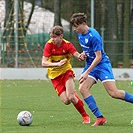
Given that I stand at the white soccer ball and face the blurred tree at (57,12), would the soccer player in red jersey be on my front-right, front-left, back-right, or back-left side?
front-right

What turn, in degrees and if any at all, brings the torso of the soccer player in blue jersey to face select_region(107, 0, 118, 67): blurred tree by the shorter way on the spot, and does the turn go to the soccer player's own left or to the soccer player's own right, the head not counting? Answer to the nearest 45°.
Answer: approximately 135° to the soccer player's own right

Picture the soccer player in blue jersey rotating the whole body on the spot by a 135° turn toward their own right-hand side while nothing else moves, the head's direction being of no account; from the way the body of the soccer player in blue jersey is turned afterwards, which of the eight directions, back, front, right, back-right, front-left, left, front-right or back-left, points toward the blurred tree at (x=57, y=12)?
front

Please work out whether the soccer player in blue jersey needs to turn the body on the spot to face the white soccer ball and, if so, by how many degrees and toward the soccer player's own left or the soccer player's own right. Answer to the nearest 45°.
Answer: approximately 45° to the soccer player's own right

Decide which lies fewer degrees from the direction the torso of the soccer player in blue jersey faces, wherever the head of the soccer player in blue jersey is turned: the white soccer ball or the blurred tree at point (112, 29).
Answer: the white soccer ball

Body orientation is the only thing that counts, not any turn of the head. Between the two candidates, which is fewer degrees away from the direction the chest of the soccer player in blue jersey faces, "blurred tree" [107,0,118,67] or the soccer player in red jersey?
the soccer player in red jersey

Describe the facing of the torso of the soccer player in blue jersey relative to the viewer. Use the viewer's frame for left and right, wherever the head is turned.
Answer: facing the viewer and to the left of the viewer
